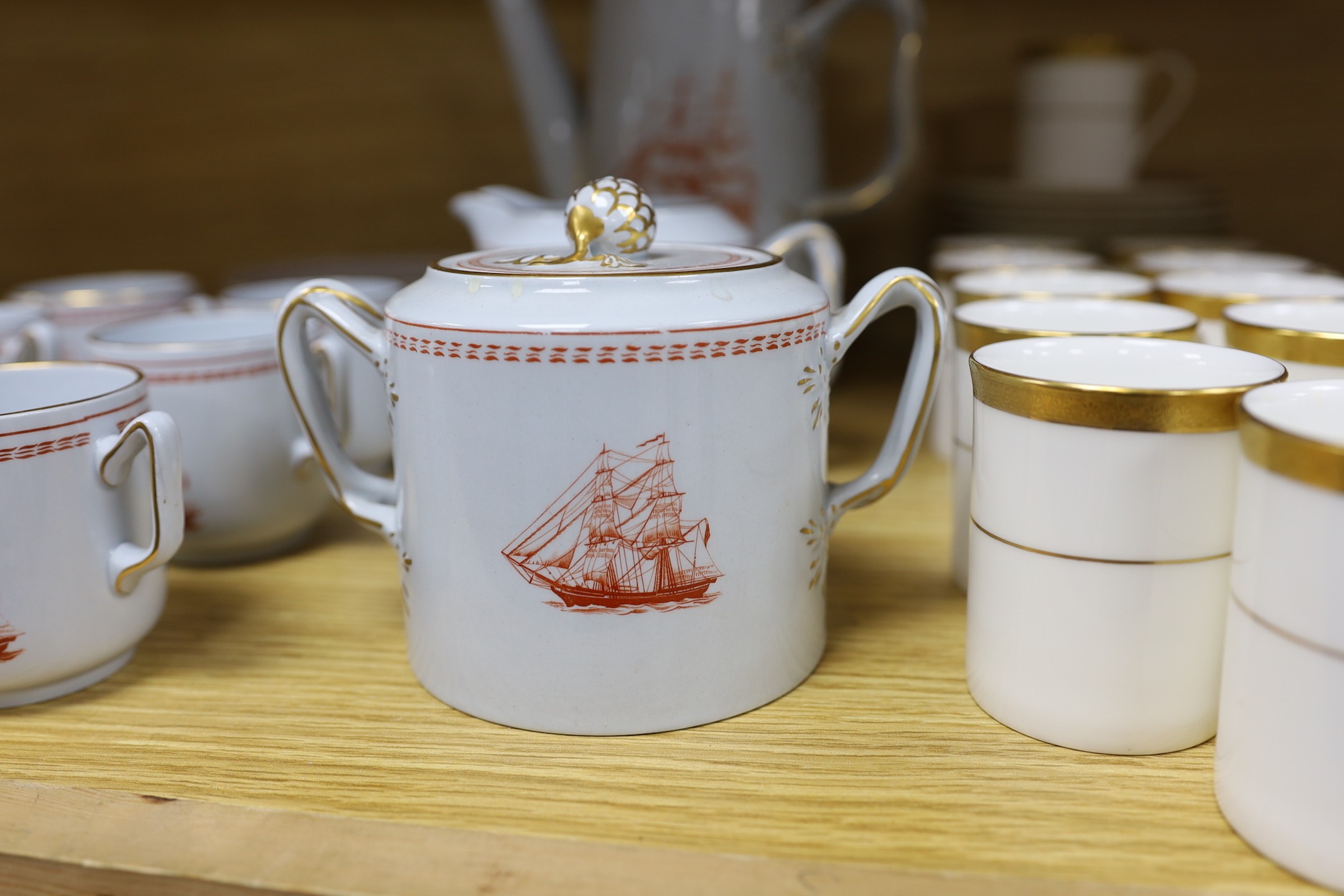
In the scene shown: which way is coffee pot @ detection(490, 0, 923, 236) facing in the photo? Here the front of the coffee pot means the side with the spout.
to the viewer's left

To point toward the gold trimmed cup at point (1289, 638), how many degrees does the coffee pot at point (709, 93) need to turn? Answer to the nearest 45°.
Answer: approximately 90° to its left
